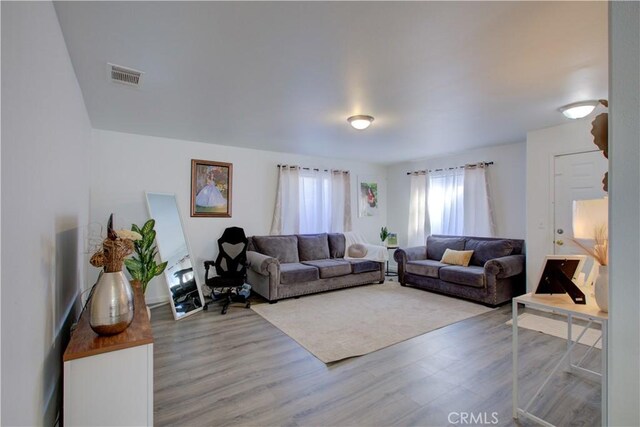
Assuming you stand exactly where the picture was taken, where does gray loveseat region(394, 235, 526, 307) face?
facing the viewer and to the left of the viewer

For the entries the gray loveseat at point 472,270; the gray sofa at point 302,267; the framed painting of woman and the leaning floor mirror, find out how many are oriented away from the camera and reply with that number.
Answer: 0

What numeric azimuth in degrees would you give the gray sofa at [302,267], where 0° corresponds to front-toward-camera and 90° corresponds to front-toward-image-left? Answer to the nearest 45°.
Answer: approximately 315°

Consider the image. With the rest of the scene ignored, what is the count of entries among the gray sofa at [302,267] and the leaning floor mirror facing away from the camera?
0

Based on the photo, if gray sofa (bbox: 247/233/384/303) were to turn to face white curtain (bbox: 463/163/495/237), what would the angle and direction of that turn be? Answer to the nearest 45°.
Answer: approximately 45° to its left

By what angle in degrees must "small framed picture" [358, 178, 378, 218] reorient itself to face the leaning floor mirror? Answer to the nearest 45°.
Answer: approximately 90° to its right

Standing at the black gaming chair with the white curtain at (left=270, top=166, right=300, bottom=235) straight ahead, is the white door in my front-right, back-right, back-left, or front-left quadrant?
front-right

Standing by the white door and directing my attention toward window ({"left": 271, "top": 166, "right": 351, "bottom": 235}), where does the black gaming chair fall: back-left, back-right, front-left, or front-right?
front-left

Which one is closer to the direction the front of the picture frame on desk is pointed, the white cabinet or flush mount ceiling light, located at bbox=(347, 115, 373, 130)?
the flush mount ceiling light

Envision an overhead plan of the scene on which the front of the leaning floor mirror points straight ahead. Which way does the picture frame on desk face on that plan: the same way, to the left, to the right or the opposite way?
to the left

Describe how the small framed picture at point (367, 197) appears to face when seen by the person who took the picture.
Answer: facing the viewer and to the right of the viewer

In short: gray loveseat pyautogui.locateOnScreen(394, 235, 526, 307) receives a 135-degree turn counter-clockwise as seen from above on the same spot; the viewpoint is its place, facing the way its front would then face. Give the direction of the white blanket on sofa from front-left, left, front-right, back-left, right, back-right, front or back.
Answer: back

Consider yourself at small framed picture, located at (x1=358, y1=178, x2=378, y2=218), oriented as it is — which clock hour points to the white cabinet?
The white cabinet is roughly at 2 o'clock from the small framed picture.

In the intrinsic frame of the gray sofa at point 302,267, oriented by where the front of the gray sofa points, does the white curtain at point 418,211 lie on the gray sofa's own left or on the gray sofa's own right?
on the gray sofa's own left

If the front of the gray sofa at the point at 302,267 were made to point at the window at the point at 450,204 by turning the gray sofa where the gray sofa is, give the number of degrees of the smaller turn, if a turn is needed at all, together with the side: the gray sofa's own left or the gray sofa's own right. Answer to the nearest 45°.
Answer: approximately 45° to the gray sofa's own left
